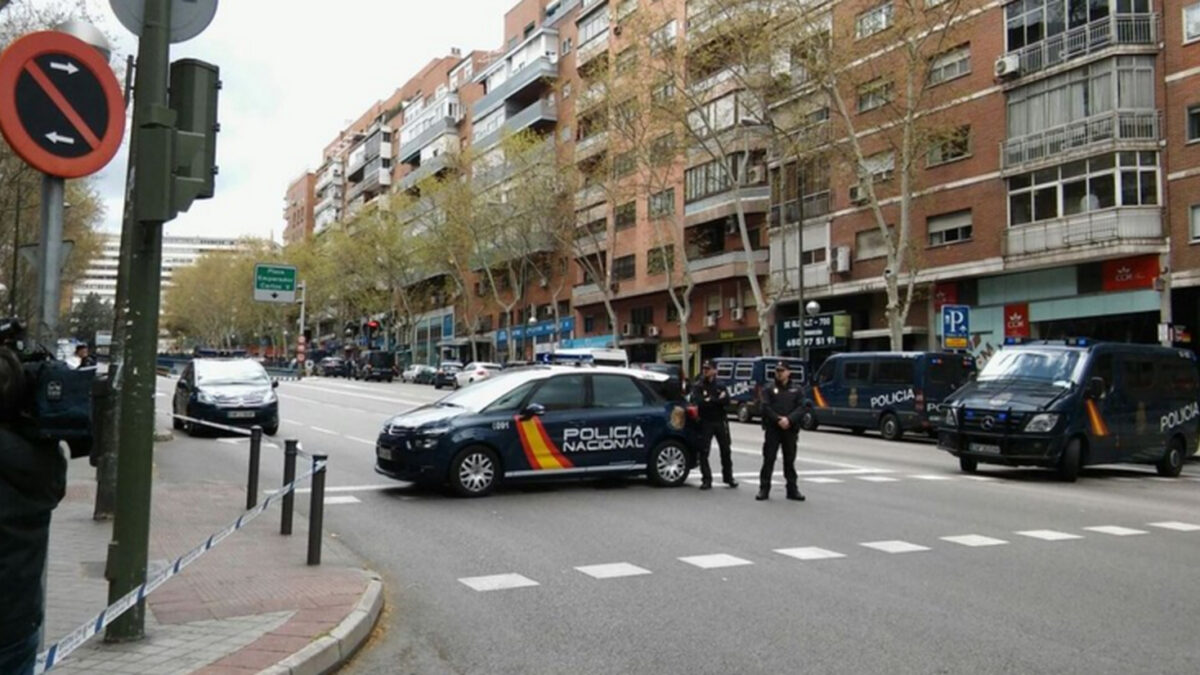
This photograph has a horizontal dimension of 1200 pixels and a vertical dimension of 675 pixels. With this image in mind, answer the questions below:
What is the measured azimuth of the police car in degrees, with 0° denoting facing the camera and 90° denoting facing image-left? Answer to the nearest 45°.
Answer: approximately 45°

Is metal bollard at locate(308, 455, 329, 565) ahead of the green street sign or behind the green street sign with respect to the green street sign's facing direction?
ahead

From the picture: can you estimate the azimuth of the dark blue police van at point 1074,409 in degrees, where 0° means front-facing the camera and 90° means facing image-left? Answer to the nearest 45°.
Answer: approximately 45°

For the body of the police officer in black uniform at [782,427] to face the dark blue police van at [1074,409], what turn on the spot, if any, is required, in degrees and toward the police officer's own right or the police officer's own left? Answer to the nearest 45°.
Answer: approximately 135° to the police officer's own left

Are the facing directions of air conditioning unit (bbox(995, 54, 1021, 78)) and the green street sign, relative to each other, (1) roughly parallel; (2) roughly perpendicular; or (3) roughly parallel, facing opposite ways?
roughly perpendicular

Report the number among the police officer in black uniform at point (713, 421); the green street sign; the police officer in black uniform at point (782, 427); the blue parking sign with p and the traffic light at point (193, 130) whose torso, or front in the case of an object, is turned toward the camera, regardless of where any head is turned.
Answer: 4

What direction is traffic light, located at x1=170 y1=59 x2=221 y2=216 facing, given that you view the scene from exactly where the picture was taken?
facing away from the viewer

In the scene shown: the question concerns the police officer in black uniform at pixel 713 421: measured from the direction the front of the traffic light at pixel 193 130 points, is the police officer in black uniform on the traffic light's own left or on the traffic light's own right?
on the traffic light's own right
